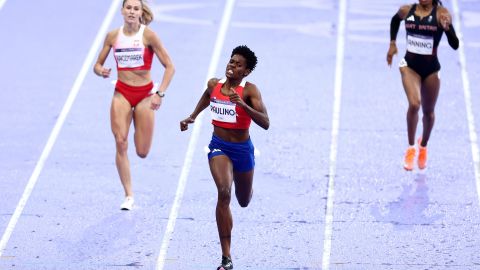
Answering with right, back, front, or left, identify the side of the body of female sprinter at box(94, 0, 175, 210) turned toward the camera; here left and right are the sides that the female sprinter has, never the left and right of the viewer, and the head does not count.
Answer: front

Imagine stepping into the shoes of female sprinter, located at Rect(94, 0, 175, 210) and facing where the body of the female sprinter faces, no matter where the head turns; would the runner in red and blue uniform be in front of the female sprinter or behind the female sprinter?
in front

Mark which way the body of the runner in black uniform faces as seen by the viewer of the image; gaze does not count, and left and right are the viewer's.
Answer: facing the viewer

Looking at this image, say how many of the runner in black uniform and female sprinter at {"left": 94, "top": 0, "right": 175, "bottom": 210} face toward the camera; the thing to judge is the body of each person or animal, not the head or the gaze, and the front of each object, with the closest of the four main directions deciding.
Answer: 2

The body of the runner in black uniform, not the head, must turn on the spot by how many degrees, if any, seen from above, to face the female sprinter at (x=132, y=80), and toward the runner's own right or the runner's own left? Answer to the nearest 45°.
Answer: approximately 45° to the runner's own right

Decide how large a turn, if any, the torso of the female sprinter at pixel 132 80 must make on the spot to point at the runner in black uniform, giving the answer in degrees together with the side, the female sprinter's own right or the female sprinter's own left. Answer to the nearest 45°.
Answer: approximately 90° to the female sprinter's own left
